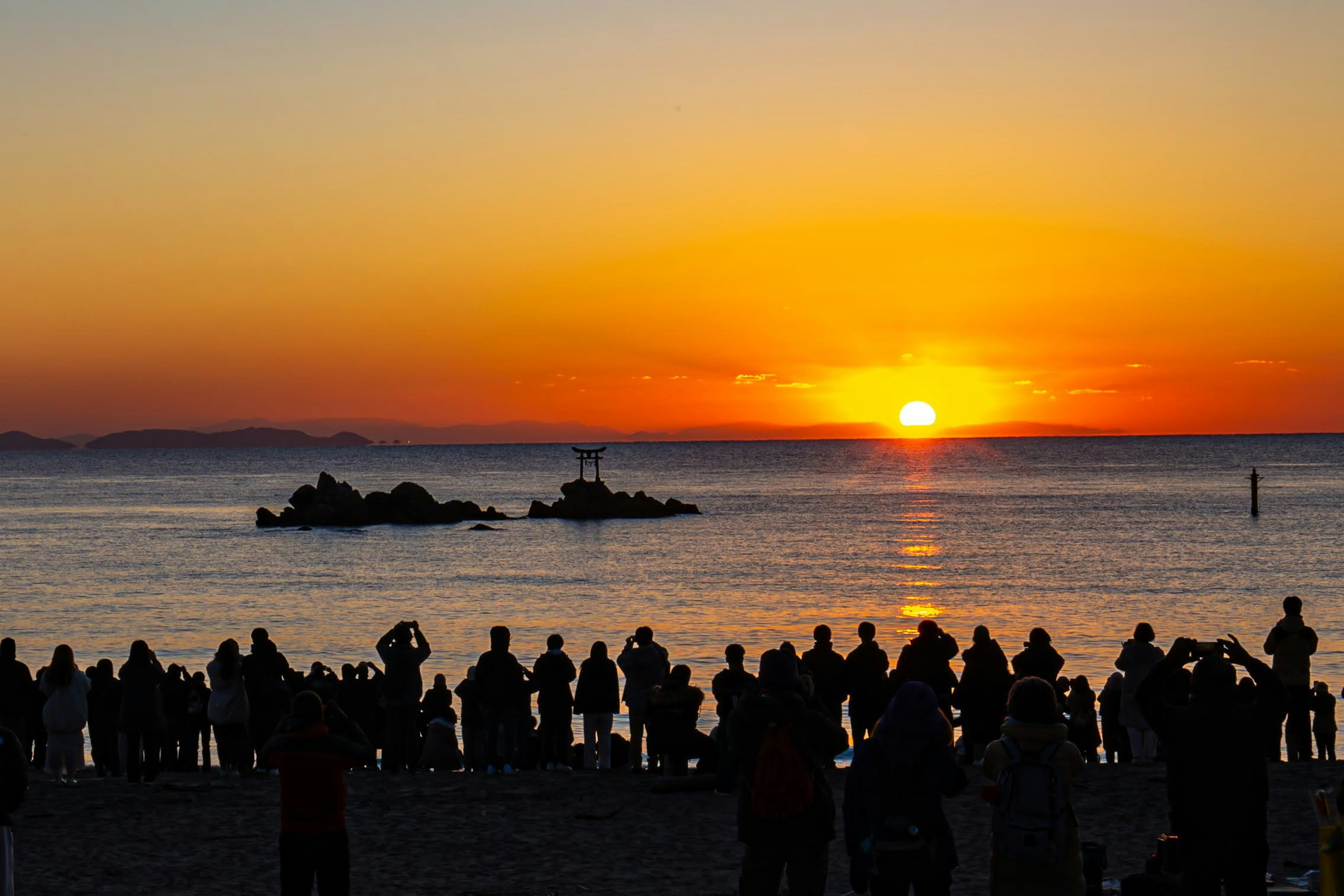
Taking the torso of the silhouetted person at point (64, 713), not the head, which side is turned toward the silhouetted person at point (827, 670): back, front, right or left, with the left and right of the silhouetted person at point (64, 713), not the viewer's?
right

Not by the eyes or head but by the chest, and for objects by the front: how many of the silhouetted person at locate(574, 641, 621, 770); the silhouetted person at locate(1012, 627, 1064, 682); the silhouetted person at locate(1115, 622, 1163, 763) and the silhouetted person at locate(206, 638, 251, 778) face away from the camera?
4

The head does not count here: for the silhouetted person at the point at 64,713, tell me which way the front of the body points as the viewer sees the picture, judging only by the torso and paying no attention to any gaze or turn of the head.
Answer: away from the camera

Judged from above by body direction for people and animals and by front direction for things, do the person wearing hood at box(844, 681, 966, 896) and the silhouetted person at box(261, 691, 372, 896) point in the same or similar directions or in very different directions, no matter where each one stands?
same or similar directions

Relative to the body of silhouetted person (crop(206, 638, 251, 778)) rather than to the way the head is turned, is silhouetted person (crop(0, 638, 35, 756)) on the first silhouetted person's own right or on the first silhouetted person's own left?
on the first silhouetted person's own left

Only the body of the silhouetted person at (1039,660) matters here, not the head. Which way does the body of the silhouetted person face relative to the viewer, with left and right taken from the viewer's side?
facing away from the viewer

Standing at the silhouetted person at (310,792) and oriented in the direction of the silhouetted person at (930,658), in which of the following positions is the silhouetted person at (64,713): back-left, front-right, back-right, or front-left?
front-left

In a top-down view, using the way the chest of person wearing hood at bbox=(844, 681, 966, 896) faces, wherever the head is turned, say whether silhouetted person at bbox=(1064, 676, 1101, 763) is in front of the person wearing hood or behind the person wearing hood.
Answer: in front

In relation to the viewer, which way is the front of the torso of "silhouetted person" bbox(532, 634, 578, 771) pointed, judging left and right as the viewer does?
facing away from the viewer

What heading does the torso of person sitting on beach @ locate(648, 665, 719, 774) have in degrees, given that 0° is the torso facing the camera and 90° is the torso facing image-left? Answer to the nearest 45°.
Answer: approximately 225°

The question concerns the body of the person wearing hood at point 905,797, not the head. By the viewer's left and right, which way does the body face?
facing away from the viewer

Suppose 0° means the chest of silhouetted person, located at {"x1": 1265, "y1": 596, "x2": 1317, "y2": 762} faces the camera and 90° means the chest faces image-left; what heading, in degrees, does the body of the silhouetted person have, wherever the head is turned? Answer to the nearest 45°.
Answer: approximately 180°

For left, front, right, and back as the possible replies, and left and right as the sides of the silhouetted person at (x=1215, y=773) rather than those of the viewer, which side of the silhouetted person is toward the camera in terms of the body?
back

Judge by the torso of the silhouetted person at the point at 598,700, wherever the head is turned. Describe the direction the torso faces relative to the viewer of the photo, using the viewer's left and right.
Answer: facing away from the viewer

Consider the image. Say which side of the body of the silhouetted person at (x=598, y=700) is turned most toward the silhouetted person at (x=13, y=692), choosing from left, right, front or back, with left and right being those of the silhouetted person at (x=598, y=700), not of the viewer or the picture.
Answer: left

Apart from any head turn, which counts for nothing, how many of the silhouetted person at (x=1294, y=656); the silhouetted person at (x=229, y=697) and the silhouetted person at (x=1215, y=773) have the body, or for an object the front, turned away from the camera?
3

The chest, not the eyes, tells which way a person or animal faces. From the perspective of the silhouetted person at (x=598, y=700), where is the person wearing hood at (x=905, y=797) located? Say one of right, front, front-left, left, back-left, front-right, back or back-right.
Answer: back

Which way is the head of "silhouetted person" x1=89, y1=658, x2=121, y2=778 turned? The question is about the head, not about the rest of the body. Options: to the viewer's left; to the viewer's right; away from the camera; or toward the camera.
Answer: away from the camera

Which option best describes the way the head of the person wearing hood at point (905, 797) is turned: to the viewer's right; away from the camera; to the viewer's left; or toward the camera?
away from the camera
